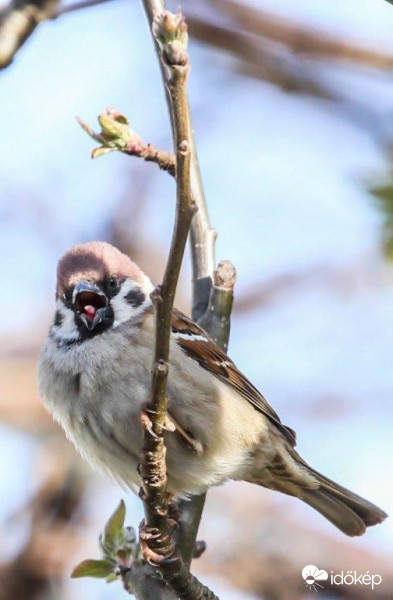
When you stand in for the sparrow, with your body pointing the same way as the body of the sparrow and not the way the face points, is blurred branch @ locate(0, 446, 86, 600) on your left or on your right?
on your right

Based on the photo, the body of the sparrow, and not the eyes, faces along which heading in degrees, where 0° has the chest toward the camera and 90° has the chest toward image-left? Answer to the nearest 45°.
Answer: approximately 45°
